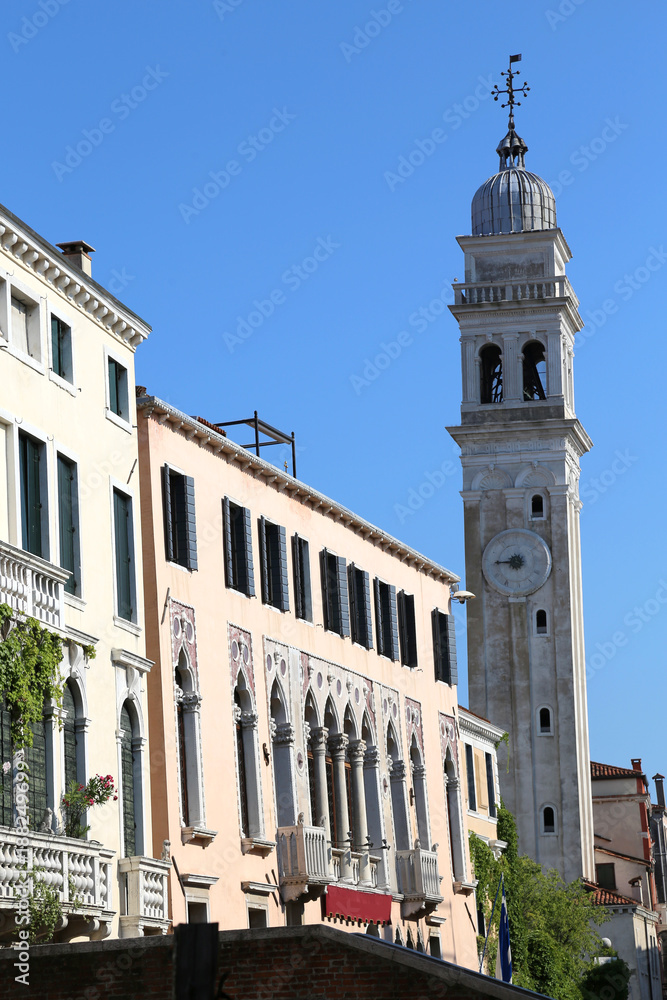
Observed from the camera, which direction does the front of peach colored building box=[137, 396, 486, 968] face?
facing the viewer and to the right of the viewer

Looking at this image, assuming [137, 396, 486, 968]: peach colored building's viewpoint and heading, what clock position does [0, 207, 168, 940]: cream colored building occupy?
[0, 207, 168, 940]: cream colored building is roughly at 2 o'clock from [137, 396, 486, 968]: peach colored building.

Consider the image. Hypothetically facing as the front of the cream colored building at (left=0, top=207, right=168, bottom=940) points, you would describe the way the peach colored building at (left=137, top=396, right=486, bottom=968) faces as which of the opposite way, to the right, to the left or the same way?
the same way

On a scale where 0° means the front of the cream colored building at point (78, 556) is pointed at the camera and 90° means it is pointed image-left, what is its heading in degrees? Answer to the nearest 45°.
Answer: approximately 315°

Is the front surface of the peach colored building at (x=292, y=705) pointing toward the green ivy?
no

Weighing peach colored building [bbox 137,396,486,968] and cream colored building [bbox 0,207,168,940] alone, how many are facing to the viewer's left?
0

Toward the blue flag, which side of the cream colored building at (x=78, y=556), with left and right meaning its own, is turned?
left
